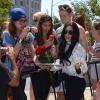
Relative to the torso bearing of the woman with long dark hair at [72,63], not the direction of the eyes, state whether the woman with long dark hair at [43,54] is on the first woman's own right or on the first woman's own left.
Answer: on the first woman's own right
